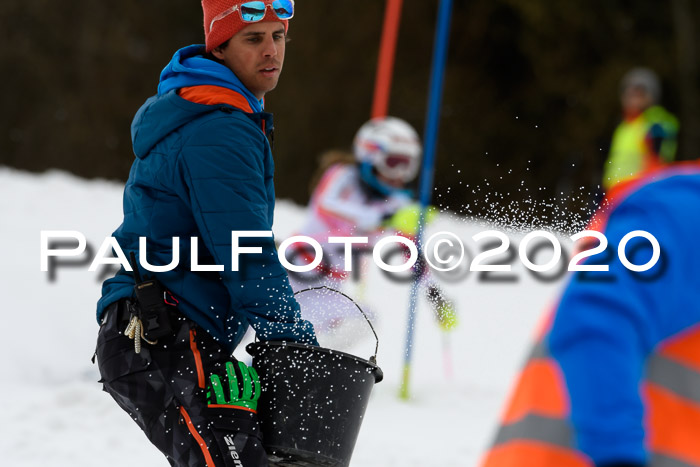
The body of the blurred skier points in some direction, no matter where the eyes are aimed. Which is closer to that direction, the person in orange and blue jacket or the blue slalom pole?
the person in orange and blue jacket

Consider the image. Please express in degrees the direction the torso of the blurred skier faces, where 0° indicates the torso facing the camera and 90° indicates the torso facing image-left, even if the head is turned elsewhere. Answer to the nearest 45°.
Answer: approximately 315°

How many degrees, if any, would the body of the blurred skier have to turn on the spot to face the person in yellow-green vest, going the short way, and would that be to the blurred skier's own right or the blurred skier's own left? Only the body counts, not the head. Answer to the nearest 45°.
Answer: approximately 90° to the blurred skier's own left

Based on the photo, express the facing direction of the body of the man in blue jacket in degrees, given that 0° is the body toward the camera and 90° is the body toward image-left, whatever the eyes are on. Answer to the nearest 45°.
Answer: approximately 270°
